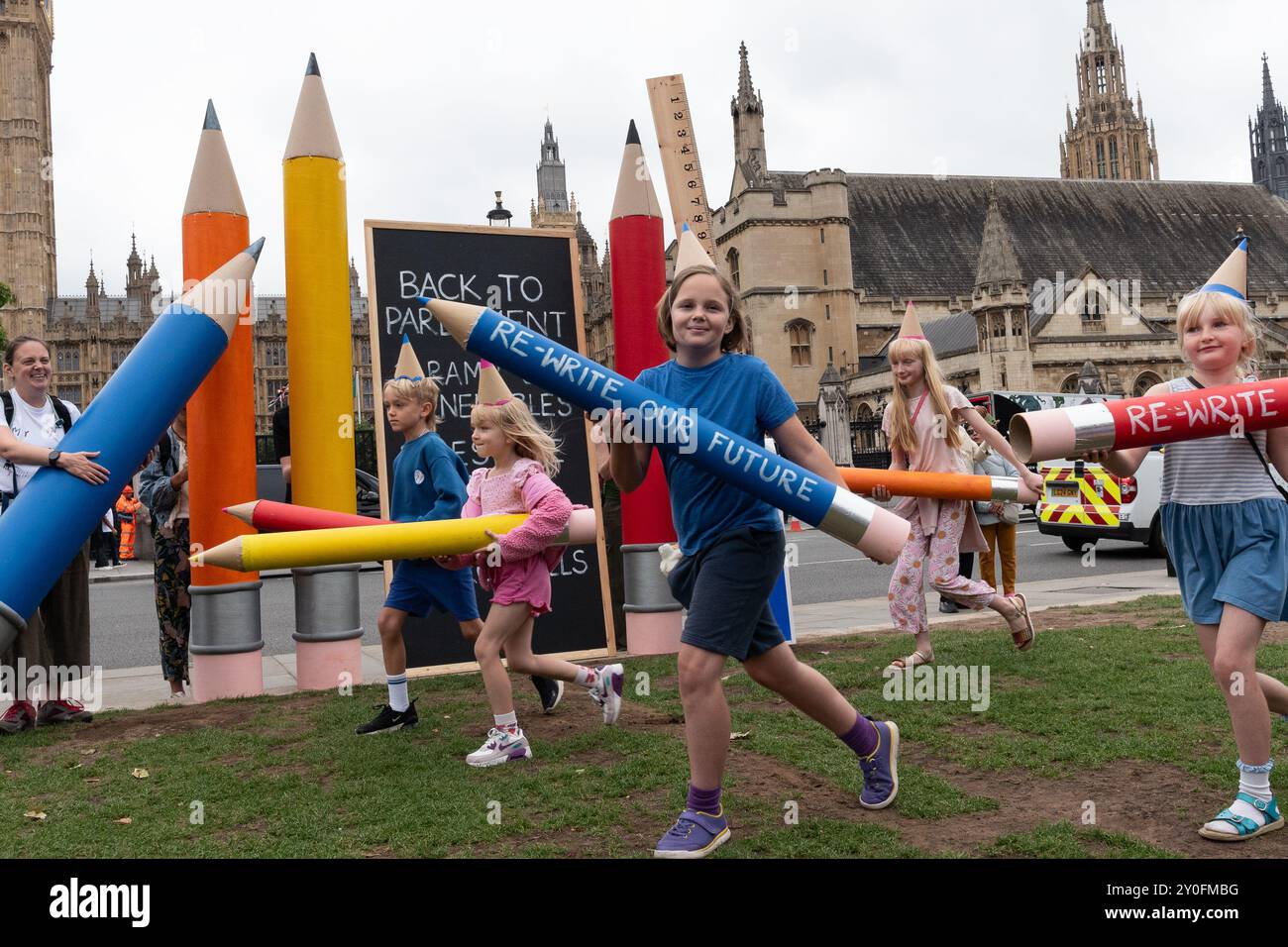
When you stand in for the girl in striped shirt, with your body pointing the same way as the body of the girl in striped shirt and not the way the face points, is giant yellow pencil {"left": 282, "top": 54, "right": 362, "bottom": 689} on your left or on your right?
on your right

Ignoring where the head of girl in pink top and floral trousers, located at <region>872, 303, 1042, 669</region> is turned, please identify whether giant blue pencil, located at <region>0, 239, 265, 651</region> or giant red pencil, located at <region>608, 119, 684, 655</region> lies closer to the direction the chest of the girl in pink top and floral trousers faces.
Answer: the giant blue pencil

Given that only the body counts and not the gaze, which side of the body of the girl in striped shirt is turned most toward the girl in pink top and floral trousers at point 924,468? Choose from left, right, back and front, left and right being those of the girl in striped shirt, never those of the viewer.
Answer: right

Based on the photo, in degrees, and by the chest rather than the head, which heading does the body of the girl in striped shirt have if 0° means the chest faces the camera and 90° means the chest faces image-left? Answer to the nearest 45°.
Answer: approximately 45°

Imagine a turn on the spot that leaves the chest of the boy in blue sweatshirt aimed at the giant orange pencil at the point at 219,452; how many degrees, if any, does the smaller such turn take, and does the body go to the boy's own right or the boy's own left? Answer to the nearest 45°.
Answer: approximately 90° to the boy's own right
